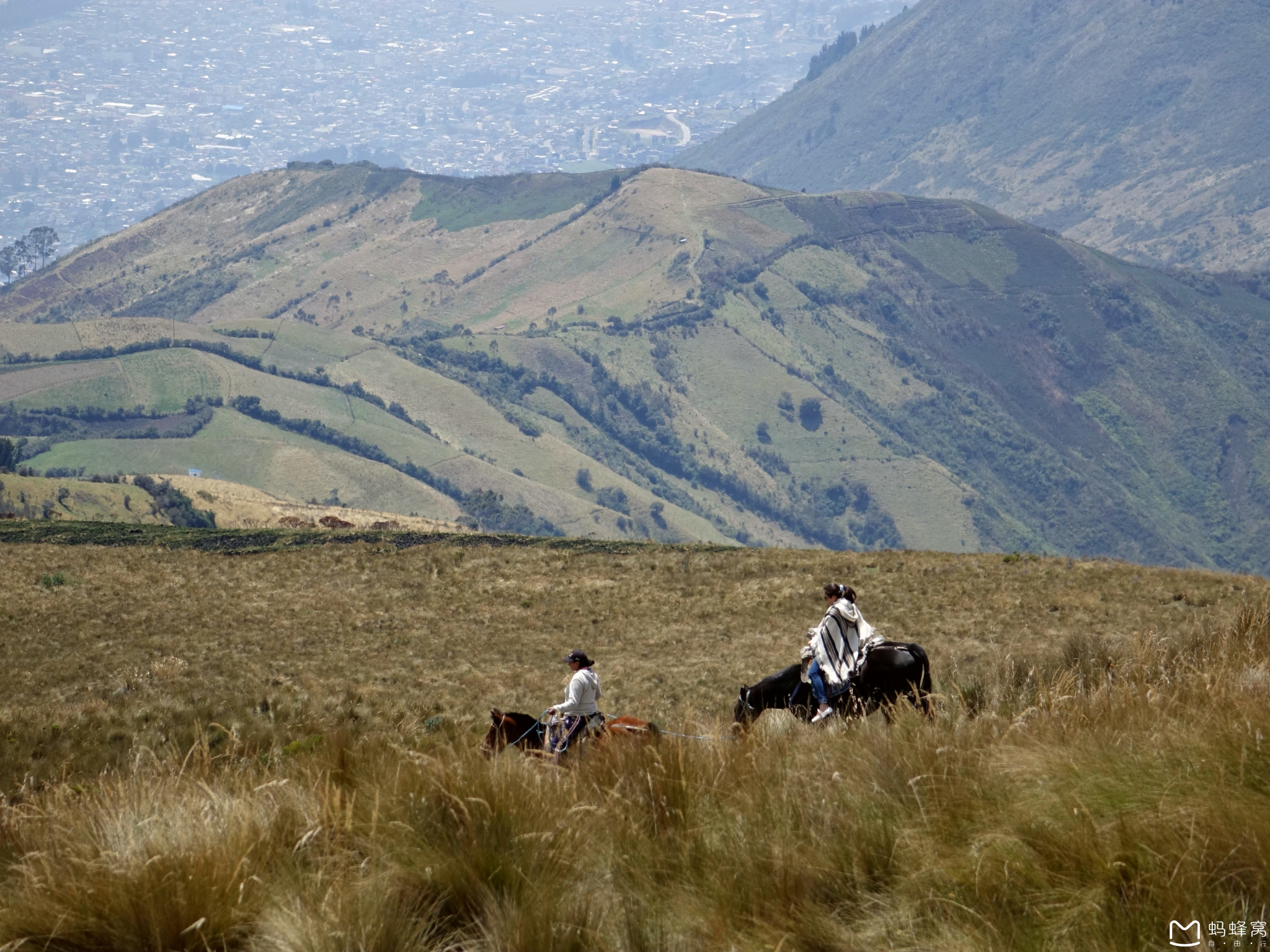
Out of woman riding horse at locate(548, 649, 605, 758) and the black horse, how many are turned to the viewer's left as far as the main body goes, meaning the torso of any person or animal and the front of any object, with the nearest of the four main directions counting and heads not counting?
2

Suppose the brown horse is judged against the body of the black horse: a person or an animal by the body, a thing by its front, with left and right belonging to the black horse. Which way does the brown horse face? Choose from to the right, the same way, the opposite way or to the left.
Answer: the same way

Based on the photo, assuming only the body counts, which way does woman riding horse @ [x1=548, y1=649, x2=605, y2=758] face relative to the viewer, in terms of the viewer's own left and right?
facing to the left of the viewer

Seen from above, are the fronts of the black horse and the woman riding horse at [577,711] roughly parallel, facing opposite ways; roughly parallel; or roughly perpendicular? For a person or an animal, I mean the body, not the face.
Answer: roughly parallel

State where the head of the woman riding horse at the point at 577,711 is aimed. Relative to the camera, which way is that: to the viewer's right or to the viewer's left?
to the viewer's left

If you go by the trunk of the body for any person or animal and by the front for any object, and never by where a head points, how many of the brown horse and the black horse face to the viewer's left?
2

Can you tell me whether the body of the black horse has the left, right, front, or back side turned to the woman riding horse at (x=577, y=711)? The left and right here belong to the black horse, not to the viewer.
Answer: front

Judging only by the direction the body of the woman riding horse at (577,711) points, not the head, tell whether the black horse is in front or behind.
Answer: behind

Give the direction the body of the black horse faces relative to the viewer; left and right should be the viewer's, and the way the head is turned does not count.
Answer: facing to the left of the viewer

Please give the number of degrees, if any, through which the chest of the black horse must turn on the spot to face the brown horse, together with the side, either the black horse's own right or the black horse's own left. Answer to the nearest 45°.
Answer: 0° — it already faces it

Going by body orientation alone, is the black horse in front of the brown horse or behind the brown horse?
behind

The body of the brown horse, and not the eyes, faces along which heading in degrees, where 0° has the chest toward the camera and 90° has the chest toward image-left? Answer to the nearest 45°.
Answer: approximately 90°
